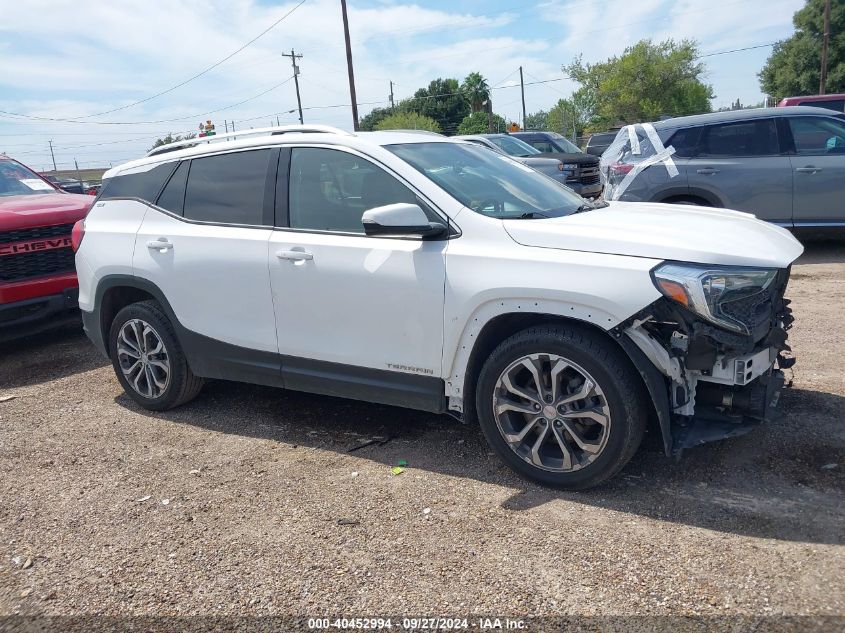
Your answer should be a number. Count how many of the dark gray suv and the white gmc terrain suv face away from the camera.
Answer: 0

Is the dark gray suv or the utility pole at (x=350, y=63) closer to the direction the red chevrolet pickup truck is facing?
the dark gray suv

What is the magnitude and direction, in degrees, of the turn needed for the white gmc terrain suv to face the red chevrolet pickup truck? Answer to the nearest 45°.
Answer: approximately 180°

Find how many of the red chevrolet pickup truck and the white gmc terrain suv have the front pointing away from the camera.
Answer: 0

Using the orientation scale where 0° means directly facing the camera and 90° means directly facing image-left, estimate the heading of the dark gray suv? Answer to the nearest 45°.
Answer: approximately 270°

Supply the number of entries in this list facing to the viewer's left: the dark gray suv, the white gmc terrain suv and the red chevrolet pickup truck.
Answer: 0

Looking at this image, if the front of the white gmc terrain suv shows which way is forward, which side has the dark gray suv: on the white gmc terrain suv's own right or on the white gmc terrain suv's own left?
on the white gmc terrain suv's own left

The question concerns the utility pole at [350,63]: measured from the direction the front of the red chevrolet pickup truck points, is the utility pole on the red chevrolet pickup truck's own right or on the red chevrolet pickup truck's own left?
on the red chevrolet pickup truck's own left

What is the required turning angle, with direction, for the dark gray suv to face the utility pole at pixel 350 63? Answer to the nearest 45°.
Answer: approximately 135° to its left

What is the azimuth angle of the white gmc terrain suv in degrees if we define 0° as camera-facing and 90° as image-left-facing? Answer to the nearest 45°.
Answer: approximately 315°

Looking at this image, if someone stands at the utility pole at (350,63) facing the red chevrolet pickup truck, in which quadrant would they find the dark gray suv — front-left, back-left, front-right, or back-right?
front-left

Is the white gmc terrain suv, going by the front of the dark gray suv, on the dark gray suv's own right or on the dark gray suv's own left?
on the dark gray suv's own right
